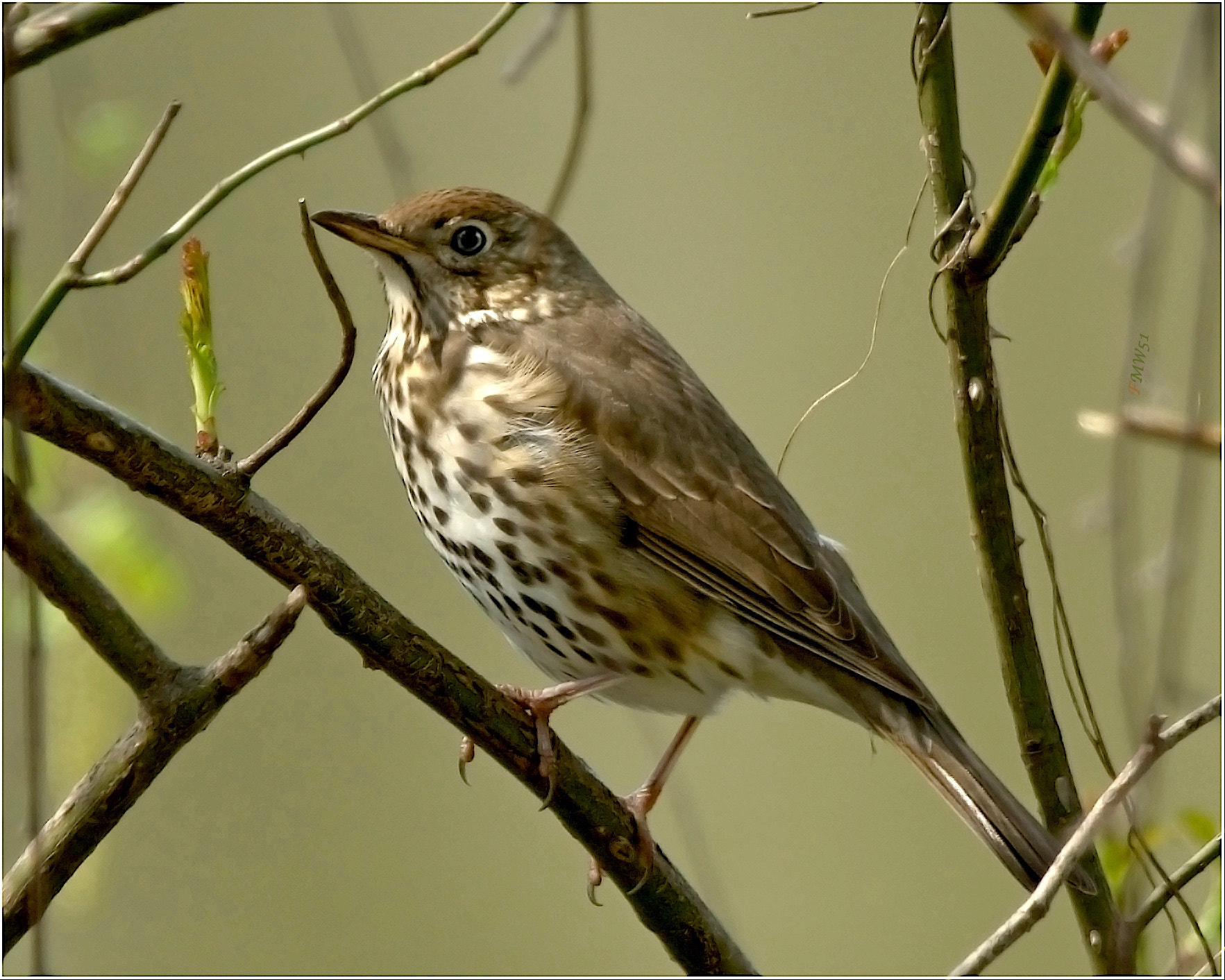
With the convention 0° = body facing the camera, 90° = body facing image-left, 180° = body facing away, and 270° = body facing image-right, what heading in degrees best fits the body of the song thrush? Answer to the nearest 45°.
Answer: approximately 90°

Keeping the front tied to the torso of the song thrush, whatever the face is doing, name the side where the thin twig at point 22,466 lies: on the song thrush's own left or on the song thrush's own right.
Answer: on the song thrush's own right
